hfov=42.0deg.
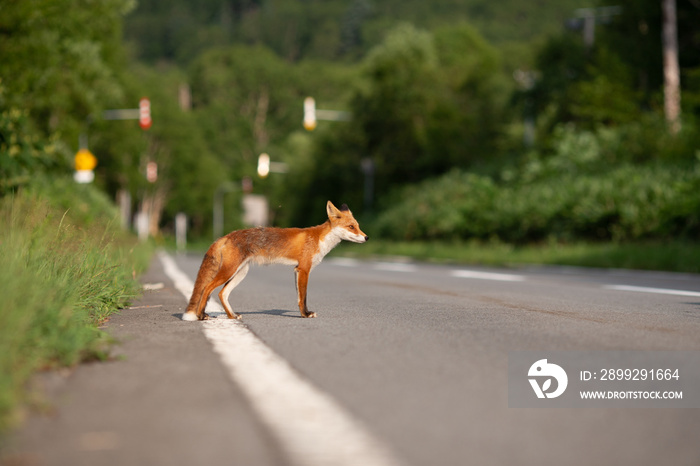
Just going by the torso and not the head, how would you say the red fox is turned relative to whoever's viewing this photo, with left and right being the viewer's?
facing to the right of the viewer

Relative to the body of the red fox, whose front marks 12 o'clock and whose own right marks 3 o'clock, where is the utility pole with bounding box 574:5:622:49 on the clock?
The utility pole is roughly at 10 o'clock from the red fox.

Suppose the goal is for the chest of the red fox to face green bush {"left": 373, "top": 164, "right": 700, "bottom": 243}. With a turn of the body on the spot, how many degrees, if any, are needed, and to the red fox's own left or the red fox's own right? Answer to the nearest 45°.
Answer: approximately 45° to the red fox's own left
